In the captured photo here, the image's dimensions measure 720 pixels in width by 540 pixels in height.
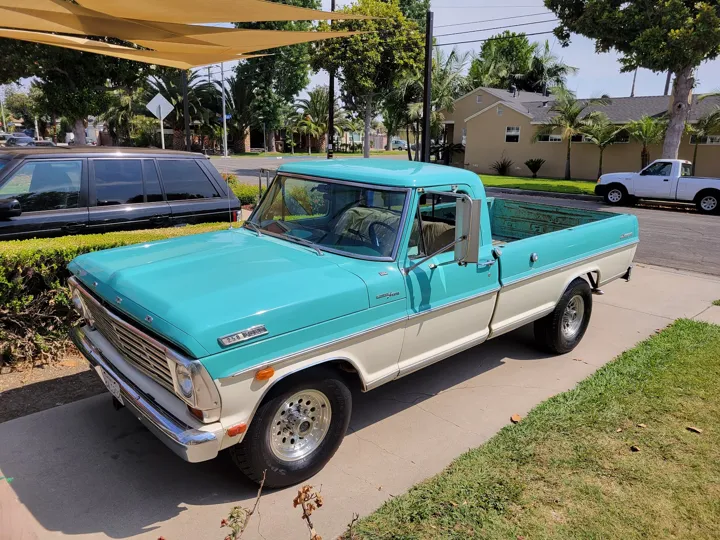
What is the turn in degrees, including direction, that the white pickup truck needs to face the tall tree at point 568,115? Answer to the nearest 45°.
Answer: approximately 45° to its right

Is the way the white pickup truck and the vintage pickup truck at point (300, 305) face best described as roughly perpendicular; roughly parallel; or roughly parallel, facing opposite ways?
roughly perpendicular

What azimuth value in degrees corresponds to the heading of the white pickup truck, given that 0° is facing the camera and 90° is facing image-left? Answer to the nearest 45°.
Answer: approximately 90°

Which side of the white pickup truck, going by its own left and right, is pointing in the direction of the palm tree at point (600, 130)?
right

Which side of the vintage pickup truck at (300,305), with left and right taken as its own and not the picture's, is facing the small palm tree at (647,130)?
back

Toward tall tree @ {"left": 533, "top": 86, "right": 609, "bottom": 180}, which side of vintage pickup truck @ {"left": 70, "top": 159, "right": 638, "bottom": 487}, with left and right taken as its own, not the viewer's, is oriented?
back

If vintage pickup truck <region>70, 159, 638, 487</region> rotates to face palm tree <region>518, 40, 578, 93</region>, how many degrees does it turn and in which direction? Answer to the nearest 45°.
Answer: approximately 135° to its right

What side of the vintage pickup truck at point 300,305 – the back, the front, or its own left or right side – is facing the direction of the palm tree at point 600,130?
back

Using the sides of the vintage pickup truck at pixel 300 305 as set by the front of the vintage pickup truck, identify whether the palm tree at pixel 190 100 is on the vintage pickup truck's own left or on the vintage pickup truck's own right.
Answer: on the vintage pickup truck's own right

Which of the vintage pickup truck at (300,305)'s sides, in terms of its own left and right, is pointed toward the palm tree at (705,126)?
back

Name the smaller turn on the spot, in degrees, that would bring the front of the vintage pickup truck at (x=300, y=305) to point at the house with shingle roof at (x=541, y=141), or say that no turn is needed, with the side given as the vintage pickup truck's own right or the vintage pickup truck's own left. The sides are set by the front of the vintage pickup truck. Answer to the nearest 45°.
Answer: approximately 135° to the vintage pickup truck's own right

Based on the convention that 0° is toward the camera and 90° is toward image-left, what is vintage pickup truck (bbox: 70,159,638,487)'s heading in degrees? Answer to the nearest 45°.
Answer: approximately 45°
